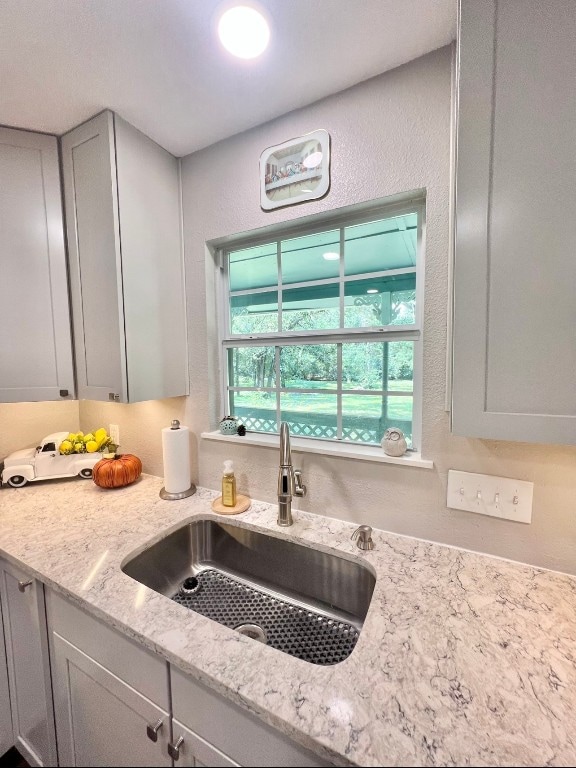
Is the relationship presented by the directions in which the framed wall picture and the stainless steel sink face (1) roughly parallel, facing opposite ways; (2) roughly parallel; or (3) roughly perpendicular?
roughly parallel

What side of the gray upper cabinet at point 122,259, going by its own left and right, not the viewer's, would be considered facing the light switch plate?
left

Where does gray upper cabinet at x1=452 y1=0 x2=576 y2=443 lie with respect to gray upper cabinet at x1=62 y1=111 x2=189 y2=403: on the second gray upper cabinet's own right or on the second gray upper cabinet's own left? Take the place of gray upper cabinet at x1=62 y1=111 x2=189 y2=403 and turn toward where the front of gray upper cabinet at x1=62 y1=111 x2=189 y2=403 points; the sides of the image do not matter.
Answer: on the second gray upper cabinet's own left

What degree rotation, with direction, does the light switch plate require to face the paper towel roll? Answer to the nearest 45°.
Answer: approximately 45° to its right

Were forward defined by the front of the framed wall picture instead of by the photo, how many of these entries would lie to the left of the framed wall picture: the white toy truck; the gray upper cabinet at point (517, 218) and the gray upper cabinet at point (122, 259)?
1

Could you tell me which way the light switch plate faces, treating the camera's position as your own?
facing the viewer and to the left of the viewer

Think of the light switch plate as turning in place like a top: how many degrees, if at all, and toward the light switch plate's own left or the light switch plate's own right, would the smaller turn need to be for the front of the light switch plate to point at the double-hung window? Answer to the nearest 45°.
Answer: approximately 45° to the light switch plate's own right

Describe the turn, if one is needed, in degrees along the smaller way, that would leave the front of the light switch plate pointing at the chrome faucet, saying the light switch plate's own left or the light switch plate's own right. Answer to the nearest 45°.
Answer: approximately 45° to the light switch plate's own right
